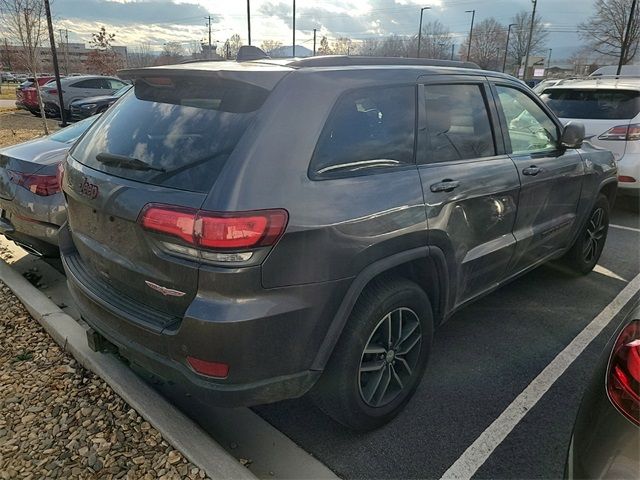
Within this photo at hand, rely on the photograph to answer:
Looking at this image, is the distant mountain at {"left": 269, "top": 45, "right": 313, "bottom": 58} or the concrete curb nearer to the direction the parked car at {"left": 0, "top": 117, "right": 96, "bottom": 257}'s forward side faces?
the distant mountain

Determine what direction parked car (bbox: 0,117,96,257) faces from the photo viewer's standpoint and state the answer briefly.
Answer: facing away from the viewer and to the right of the viewer

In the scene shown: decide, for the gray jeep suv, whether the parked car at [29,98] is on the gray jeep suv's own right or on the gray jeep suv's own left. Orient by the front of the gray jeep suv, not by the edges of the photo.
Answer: on the gray jeep suv's own left

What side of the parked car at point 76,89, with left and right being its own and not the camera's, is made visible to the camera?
right

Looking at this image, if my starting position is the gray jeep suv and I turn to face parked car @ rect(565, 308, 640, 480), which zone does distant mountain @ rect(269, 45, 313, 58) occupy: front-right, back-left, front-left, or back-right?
back-left

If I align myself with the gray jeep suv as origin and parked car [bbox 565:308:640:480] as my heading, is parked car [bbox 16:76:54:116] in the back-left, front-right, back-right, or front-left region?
back-left

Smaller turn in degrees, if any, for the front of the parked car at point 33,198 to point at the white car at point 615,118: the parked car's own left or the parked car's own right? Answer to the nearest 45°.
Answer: approximately 45° to the parked car's own right

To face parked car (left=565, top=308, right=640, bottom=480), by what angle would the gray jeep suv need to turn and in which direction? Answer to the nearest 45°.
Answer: approximately 90° to its right

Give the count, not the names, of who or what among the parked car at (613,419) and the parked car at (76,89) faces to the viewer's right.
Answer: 1

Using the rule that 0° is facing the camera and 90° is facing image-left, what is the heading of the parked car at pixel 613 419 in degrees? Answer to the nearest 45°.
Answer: approximately 180°

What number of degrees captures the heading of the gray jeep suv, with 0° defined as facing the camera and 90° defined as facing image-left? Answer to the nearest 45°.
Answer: approximately 225°
